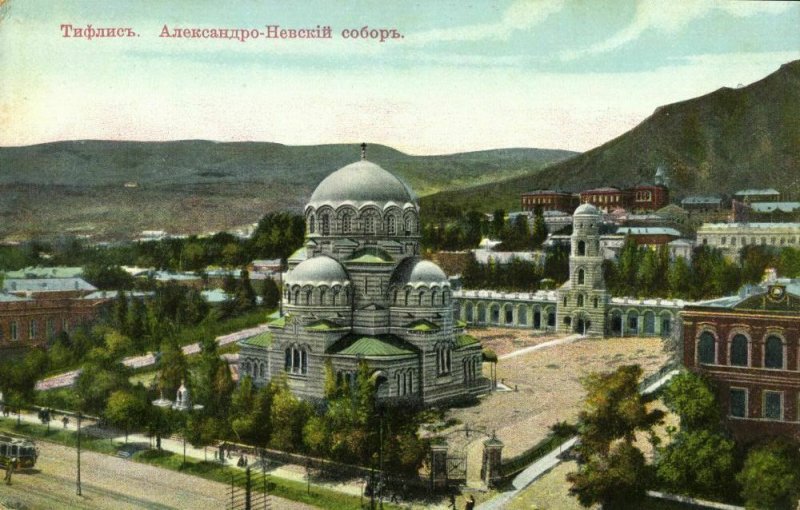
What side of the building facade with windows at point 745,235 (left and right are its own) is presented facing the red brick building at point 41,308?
right

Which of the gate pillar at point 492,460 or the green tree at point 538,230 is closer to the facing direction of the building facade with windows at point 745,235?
the gate pillar

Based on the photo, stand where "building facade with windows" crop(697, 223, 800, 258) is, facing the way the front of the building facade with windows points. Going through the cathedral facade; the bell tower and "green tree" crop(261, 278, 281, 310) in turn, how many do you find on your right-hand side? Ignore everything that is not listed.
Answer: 3

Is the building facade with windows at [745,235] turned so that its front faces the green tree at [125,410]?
no

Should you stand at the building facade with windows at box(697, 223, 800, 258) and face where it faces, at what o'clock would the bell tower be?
The bell tower is roughly at 1 o'clock from the building facade with windows.

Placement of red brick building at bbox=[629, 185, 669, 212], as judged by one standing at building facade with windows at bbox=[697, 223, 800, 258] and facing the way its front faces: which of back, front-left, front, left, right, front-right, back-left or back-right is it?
right

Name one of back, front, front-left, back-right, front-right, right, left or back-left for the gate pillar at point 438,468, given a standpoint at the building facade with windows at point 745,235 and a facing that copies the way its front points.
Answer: front-right

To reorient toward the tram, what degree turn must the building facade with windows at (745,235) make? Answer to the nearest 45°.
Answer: approximately 45° to its right

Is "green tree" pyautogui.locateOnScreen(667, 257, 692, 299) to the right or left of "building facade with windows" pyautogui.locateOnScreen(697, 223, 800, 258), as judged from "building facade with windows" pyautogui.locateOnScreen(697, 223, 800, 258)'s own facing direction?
on its right

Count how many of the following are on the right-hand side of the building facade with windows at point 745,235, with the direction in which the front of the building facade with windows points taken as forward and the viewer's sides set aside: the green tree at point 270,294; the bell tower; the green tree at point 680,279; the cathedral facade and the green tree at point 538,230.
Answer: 5

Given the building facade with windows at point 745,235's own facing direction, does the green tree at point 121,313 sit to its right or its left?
on its right

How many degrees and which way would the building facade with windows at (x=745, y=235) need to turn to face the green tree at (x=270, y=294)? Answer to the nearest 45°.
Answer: approximately 90° to its right

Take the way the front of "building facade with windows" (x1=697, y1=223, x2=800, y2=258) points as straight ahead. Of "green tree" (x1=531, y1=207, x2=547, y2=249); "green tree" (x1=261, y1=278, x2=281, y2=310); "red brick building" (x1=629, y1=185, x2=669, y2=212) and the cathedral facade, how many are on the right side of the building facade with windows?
4

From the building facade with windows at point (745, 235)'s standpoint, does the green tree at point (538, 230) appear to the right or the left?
on its right

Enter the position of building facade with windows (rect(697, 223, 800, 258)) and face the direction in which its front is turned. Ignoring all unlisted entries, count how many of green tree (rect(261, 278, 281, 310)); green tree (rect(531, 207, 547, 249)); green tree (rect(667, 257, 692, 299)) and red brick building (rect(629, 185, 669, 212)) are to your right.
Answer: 4

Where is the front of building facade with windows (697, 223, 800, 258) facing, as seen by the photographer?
facing the viewer
